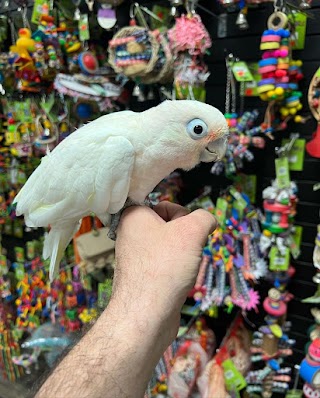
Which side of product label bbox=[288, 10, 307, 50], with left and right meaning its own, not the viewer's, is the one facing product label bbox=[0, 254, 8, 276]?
right

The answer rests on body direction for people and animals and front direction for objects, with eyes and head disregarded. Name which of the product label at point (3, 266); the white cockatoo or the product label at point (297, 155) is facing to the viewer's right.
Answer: the white cockatoo
